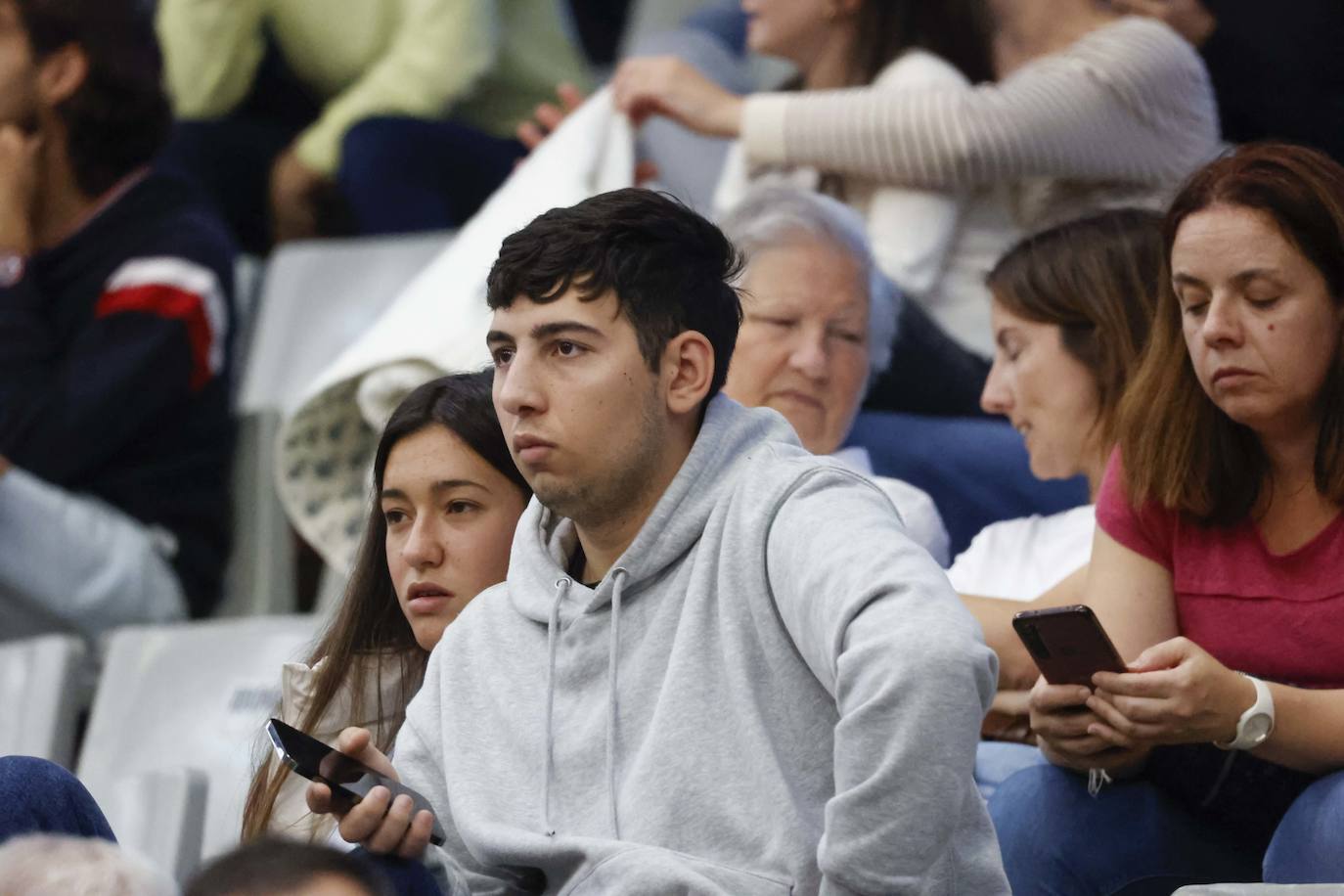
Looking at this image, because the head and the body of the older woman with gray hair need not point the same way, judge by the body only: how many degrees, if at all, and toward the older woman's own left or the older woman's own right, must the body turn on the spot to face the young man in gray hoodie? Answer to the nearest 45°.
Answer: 0° — they already face them

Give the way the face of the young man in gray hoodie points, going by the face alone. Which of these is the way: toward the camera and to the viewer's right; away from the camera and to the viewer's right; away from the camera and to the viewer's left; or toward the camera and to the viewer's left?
toward the camera and to the viewer's left

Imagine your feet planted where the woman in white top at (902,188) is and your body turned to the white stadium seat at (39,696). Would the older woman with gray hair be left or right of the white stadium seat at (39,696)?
left

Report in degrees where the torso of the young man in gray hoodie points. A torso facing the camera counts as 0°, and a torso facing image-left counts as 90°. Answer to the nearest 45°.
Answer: approximately 45°

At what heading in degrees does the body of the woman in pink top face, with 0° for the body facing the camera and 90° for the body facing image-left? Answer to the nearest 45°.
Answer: approximately 45°

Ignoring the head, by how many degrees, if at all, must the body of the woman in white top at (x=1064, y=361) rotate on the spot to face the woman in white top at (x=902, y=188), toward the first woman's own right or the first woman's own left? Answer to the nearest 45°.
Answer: approximately 90° to the first woman's own right

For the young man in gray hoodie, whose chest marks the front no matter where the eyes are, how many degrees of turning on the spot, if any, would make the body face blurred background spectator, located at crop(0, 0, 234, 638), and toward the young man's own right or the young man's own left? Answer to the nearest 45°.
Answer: approximately 90° to the young man's own right

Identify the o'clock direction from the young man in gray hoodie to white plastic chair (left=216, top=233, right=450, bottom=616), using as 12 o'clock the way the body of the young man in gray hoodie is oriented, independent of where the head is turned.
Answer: The white plastic chair is roughly at 4 o'clock from the young man in gray hoodie.

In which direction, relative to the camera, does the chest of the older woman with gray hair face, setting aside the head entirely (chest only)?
toward the camera

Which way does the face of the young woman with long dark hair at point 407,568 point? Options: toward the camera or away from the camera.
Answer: toward the camera

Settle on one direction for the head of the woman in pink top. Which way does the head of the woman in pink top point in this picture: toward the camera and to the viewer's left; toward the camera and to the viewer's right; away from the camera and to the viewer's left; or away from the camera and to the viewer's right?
toward the camera and to the viewer's left

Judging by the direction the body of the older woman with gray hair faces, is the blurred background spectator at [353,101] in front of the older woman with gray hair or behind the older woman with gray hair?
behind
